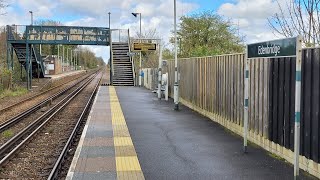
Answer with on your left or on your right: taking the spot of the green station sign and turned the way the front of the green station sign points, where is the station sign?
on your right

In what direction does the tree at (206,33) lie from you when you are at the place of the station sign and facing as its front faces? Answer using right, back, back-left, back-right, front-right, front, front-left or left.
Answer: back-left

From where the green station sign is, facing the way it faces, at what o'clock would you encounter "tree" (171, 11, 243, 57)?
The tree is roughly at 4 o'clock from the green station sign.

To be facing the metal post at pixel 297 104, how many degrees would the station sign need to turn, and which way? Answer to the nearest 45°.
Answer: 0° — it already faces it

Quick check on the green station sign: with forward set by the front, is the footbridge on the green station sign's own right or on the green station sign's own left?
on the green station sign's own right

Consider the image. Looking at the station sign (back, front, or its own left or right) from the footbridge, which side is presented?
right

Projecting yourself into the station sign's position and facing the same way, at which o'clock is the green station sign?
The green station sign is roughly at 12 o'clock from the station sign.

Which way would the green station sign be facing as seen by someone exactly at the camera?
facing the viewer and to the left of the viewer

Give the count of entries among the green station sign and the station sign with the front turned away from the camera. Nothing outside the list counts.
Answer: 0
